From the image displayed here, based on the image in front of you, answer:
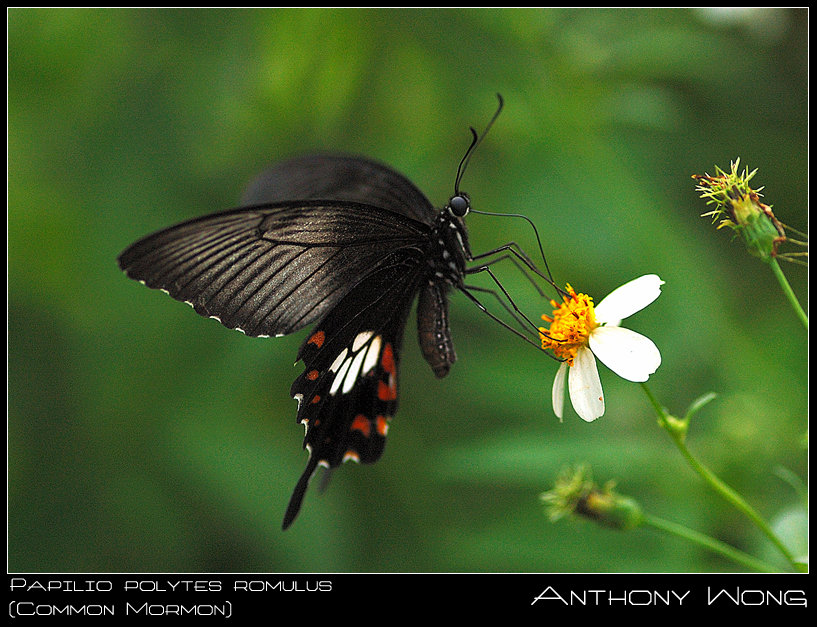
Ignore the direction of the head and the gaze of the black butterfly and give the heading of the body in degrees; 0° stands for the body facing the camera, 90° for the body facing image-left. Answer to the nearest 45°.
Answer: approximately 270°
